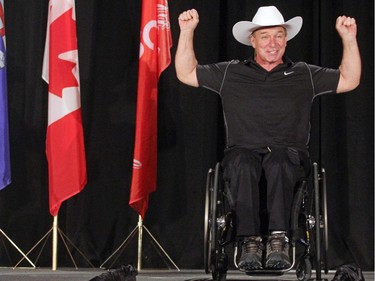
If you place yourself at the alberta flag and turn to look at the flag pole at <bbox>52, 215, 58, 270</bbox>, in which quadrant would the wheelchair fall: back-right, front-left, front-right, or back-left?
front-right

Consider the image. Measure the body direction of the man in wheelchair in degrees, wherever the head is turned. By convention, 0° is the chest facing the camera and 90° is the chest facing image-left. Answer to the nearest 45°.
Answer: approximately 0°

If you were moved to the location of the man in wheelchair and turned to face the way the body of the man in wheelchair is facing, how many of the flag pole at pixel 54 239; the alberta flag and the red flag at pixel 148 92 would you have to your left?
0

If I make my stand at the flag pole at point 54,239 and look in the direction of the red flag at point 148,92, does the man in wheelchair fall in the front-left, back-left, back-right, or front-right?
front-right

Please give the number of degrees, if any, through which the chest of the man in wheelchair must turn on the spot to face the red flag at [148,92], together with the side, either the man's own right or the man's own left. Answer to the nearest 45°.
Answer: approximately 135° to the man's own right

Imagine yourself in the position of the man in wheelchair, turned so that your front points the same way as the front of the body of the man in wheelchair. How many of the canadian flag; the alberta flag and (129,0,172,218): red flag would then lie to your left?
0

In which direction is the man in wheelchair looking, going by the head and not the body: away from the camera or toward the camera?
toward the camera

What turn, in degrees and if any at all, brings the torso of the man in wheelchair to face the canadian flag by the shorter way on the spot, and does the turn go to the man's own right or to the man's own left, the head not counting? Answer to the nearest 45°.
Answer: approximately 135° to the man's own right

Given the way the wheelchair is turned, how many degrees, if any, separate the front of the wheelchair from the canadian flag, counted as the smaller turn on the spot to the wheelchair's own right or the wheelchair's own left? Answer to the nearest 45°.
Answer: approximately 135° to the wheelchair's own right

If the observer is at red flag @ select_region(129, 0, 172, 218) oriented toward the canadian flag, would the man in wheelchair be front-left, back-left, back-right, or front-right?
back-left
